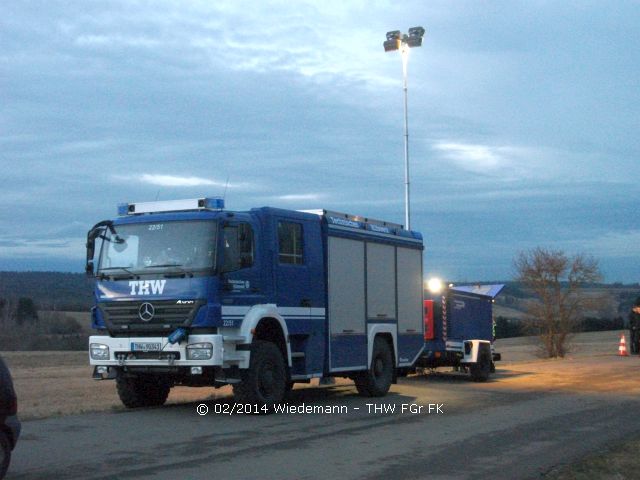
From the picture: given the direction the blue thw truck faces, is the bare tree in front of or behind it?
behind

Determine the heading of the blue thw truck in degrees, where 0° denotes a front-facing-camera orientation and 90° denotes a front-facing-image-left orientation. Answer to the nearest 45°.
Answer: approximately 45°
